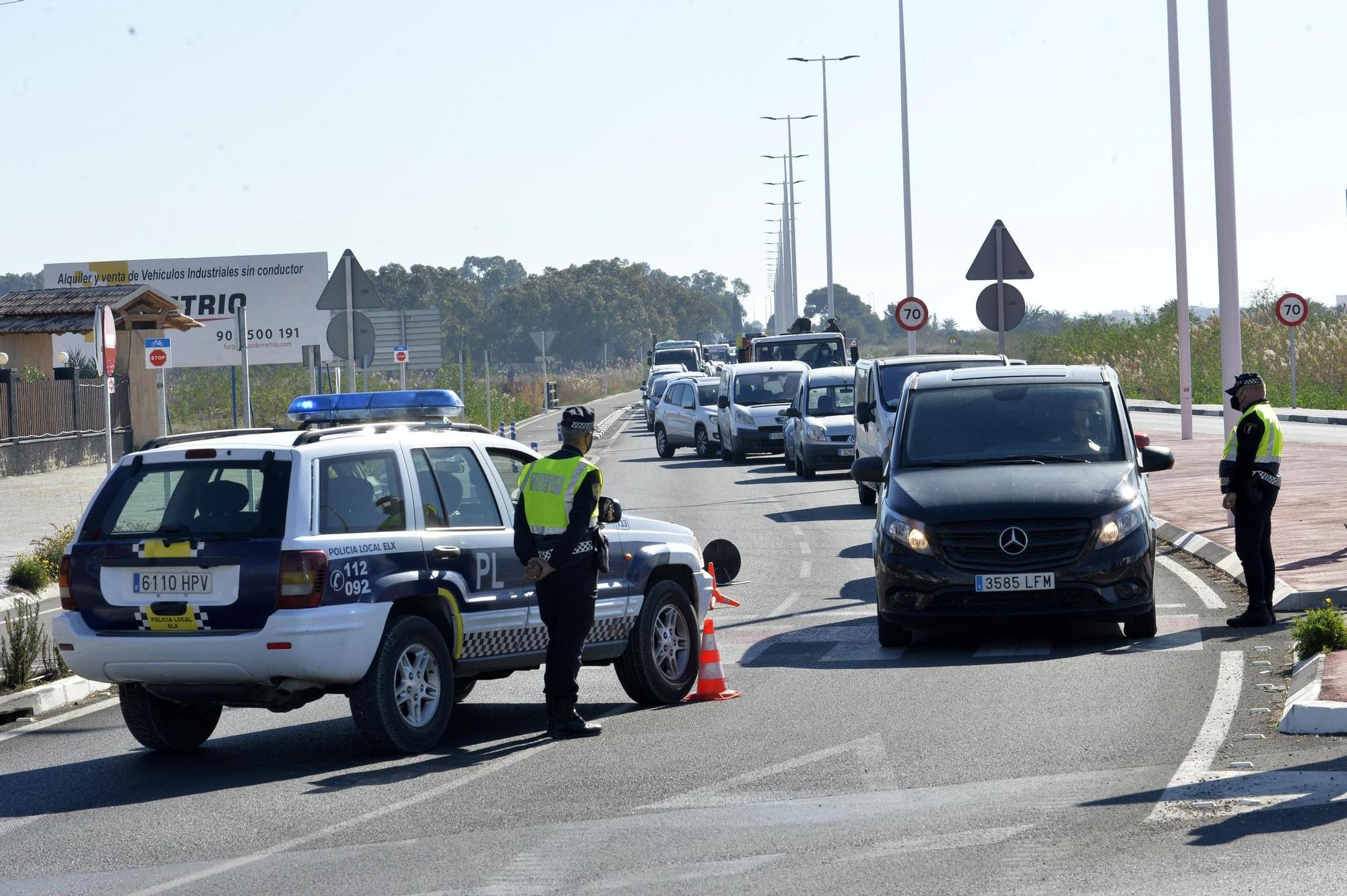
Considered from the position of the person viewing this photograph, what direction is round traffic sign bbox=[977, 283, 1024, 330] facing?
facing away from the viewer

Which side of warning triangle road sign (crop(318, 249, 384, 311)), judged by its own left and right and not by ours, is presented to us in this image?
back

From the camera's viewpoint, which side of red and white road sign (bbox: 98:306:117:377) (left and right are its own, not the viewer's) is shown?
right

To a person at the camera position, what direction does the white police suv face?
facing away from the viewer and to the right of the viewer

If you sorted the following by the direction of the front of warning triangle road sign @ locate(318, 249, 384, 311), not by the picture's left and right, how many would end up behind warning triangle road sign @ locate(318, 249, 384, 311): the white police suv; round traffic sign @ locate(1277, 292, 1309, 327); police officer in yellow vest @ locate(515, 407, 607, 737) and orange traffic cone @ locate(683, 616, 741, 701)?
3

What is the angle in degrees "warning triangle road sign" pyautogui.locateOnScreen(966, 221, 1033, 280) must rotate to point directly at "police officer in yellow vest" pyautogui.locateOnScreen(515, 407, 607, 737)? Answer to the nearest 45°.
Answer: approximately 180°

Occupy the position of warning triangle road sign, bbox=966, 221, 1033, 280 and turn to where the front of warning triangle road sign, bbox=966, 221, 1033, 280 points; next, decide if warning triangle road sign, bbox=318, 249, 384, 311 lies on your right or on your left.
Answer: on your left

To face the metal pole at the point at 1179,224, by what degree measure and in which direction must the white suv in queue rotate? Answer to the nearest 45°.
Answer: approximately 45° to its left

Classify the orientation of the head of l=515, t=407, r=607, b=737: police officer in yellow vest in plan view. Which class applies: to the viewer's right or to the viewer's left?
to the viewer's right

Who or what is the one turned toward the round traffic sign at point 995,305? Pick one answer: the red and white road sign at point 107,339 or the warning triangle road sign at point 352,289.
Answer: the red and white road sign

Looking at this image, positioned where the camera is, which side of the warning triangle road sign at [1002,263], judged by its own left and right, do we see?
back

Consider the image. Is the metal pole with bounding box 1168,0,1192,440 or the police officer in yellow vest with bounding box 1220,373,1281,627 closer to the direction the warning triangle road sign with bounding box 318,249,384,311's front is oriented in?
the metal pole

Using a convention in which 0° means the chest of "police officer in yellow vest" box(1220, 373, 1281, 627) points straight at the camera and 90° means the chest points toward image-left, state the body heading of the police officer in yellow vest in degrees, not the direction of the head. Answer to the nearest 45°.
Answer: approximately 90°

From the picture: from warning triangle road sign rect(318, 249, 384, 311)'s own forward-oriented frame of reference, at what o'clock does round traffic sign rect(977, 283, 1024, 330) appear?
The round traffic sign is roughly at 3 o'clock from the warning triangle road sign.
